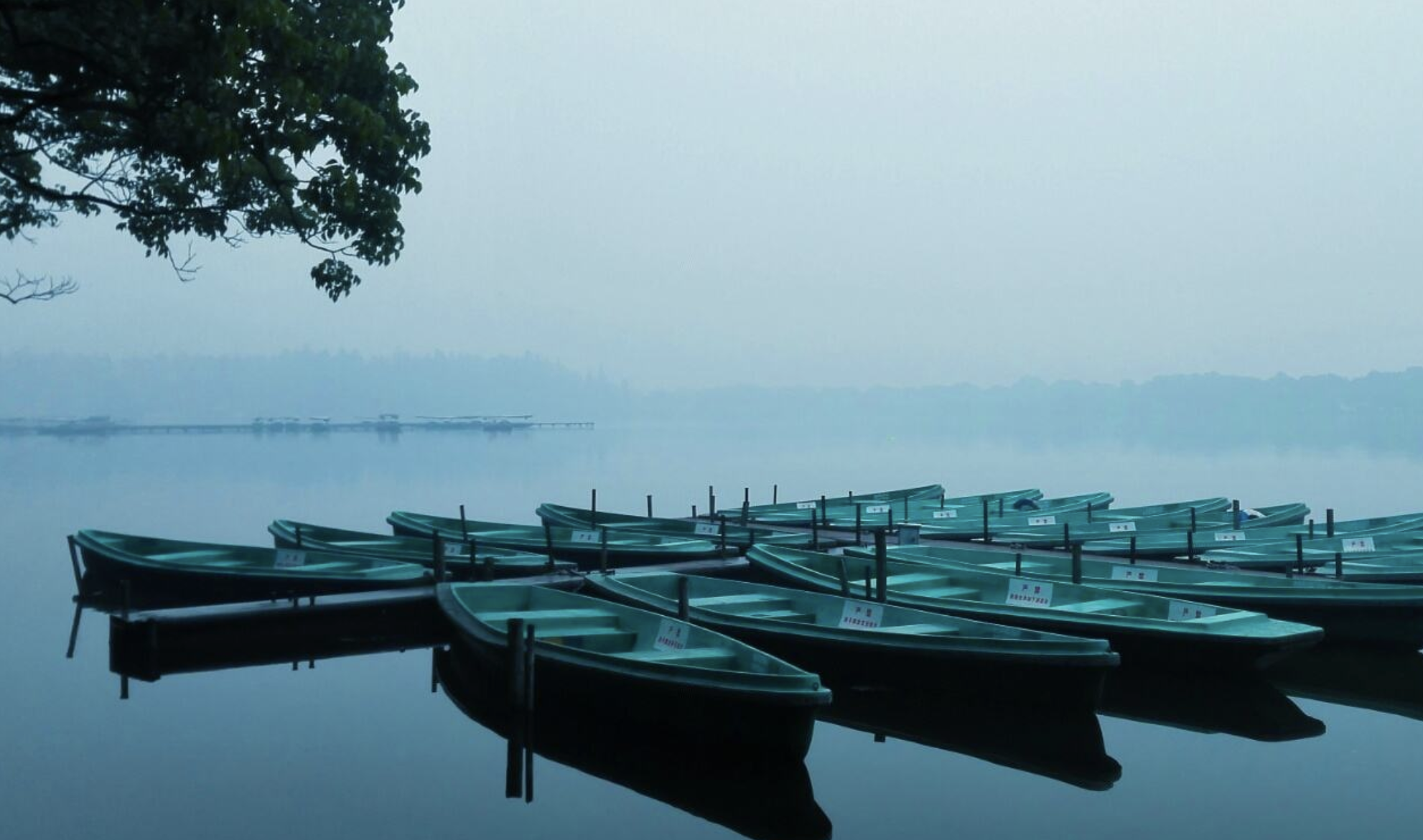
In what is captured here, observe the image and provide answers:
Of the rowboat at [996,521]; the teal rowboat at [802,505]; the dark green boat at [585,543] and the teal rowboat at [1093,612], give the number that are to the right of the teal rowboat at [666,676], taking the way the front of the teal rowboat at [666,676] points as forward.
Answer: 0

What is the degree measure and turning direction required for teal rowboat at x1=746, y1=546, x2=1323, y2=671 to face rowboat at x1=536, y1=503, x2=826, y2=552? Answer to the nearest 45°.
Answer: approximately 180°

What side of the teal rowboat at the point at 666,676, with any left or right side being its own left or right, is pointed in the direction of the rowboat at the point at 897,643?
left

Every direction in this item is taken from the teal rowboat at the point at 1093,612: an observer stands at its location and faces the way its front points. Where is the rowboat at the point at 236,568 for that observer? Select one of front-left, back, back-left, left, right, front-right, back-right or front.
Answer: back-right

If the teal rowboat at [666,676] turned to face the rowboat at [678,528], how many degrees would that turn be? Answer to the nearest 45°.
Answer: approximately 135° to its left

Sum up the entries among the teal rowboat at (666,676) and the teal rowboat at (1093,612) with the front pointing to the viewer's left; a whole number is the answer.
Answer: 0

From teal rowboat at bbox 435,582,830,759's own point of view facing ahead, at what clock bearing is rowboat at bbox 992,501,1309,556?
The rowboat is roughly at 9 o'clock from the teal rowboat.

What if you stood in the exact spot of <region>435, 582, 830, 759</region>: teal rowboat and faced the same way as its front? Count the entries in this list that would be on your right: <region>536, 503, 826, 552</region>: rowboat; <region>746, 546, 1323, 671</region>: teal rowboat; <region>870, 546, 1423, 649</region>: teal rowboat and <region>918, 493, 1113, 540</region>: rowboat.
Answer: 0

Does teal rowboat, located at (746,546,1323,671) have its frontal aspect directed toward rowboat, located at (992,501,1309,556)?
no

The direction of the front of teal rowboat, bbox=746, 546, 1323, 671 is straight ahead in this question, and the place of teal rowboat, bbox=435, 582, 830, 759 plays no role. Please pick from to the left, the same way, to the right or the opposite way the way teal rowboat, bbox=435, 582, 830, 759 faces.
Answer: the same way

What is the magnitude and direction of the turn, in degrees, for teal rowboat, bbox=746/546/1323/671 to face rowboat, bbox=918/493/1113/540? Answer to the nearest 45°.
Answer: approximately 135° to its left

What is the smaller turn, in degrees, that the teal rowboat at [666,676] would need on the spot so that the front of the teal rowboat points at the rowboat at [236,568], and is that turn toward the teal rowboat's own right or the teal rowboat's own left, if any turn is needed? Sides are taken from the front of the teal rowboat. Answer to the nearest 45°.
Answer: approximately 180°

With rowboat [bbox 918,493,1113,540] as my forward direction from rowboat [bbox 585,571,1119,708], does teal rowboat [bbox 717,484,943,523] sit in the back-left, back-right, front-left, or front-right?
front-left

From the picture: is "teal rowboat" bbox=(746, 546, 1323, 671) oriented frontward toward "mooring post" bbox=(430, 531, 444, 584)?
no

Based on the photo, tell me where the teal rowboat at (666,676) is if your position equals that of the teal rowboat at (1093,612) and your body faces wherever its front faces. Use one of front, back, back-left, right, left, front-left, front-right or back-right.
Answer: right

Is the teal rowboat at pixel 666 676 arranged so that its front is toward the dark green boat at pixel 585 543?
no

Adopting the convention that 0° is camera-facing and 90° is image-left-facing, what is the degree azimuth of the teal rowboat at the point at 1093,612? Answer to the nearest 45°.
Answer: approximately 315°
